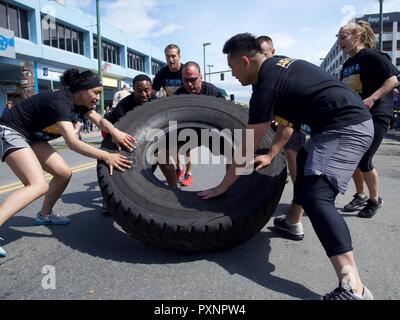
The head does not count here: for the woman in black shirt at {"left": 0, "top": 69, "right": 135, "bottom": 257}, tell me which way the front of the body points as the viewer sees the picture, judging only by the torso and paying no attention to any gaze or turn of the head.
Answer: to the viewer's right

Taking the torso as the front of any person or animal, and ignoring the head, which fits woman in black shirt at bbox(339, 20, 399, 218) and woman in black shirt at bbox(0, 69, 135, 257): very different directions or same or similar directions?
very different directions

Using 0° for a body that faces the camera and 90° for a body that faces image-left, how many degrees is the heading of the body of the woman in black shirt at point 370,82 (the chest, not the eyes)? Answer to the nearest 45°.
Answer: approximately 45°

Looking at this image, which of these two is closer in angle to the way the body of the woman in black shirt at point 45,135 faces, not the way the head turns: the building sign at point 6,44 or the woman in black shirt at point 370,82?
the woman in black shirt

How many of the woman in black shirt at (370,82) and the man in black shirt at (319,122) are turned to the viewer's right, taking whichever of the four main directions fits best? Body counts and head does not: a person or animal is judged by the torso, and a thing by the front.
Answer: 0

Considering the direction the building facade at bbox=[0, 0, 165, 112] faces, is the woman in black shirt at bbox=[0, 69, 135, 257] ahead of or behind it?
ahead

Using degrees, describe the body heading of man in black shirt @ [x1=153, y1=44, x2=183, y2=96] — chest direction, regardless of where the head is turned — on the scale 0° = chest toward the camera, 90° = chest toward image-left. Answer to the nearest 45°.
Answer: approximately 0°

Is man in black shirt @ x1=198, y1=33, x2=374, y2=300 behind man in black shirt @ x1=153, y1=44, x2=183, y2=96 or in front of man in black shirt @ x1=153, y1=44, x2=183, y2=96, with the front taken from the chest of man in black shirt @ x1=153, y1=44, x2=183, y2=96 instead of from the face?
in front

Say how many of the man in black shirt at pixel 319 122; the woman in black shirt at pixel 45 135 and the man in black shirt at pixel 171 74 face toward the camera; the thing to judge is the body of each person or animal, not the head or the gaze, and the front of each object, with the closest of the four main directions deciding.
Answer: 1

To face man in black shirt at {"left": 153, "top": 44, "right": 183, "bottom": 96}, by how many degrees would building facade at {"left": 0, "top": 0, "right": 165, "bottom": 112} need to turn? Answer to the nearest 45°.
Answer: approximately 45° to its right

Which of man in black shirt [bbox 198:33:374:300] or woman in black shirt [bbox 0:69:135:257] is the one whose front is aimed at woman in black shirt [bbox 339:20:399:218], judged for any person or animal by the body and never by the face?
woman in black shirt [bbox 0:69:135:257]

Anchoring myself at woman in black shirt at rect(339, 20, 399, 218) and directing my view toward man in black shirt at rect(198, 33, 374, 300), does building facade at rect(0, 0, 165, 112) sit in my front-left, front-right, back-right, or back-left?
back-right

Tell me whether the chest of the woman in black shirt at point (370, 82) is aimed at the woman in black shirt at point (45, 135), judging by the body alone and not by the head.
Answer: yes

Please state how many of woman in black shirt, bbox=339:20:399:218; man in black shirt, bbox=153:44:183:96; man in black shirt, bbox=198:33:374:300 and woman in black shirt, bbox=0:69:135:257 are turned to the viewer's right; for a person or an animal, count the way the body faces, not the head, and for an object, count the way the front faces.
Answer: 1

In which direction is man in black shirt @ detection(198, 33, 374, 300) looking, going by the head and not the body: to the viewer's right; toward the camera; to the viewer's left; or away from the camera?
to the viewer's left

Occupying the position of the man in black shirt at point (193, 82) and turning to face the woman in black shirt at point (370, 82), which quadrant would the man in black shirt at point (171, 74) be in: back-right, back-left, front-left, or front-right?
back-left

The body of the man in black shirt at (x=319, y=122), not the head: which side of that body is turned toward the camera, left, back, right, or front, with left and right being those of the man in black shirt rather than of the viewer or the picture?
left

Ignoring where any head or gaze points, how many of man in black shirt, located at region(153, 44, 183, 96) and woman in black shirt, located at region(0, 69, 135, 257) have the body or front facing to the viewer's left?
0
